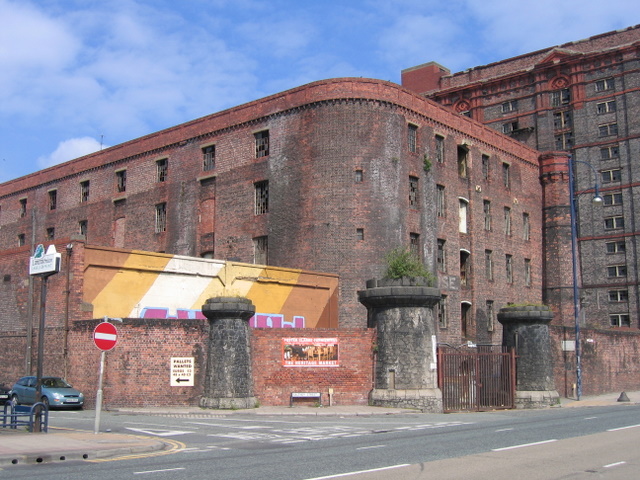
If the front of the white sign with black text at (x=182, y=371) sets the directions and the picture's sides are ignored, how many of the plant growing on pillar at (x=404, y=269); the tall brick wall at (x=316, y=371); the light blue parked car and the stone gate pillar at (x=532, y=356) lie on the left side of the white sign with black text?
3

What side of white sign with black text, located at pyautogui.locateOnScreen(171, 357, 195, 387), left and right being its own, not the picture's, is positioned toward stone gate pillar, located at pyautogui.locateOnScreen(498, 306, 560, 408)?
left

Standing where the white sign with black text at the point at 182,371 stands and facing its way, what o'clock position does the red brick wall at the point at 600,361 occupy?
The red brick wall is roughly at 8 o'clock from the white sign with black text.

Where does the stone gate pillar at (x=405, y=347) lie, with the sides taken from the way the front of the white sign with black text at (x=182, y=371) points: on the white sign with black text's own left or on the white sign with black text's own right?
on the white sign with black text's own left

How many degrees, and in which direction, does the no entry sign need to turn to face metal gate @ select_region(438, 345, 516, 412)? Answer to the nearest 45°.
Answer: approximately 135° to its left

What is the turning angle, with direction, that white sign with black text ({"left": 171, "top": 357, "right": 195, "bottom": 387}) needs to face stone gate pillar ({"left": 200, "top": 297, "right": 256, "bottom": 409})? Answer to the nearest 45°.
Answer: approximately 45° to its left

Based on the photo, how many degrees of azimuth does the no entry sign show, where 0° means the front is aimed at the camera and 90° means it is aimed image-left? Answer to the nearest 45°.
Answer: approximately 0°

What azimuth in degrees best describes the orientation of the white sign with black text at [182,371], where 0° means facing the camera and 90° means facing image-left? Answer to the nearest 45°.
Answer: approximately 0°

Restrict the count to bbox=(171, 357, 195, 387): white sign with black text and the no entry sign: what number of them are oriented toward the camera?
2

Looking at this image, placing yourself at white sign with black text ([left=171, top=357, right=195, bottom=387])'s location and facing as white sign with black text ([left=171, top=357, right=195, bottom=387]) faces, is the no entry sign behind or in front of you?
in front
